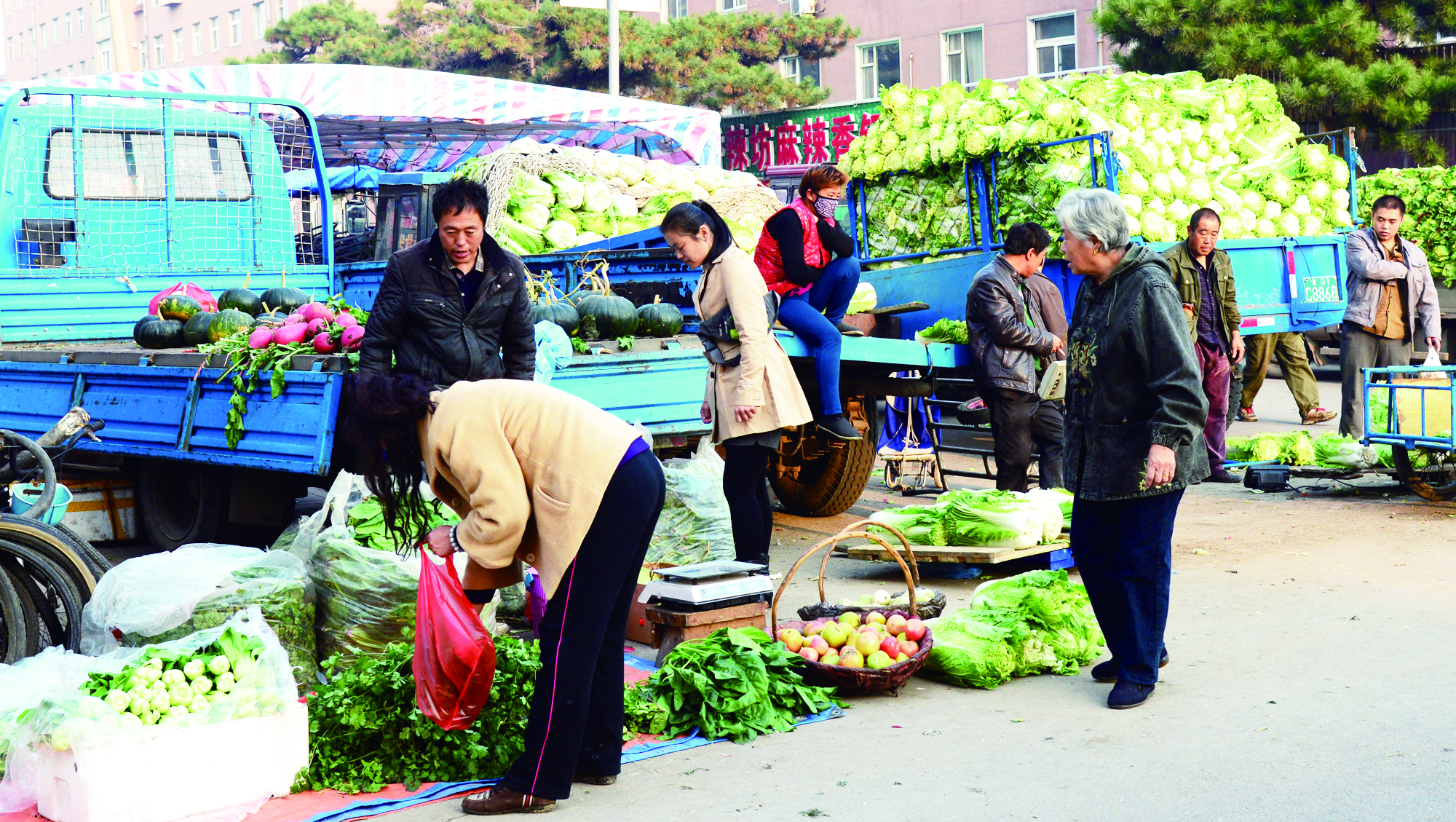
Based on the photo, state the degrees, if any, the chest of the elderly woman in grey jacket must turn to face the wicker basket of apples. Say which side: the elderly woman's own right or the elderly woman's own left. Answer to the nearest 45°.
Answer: approximately 45° to the elderly woman's own right

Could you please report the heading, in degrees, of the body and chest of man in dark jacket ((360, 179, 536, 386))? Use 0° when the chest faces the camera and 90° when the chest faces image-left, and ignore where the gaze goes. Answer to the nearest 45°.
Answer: approximately 0°

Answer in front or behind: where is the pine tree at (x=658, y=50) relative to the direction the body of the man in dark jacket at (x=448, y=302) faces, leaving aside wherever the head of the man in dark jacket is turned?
behind

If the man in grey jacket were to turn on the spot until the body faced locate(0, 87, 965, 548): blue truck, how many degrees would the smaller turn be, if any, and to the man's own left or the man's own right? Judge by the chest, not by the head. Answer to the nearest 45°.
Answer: approximately 45° to the man's own right

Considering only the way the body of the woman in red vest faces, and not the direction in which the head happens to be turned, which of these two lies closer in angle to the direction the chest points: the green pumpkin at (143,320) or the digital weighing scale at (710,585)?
the digital weighing scale

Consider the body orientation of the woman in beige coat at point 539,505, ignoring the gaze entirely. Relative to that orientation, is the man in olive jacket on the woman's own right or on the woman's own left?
on the woman's own right

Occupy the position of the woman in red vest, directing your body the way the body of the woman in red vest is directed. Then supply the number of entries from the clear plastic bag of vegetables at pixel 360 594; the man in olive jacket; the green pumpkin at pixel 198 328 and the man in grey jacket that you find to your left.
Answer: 2

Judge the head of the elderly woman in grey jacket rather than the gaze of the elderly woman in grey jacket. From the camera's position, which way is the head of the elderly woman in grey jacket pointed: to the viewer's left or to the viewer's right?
to the viewer's left
